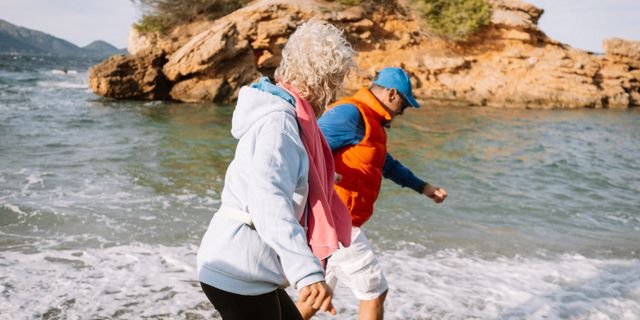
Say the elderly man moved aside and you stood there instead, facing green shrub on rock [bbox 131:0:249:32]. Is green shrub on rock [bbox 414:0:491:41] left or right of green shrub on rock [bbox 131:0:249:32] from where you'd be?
right

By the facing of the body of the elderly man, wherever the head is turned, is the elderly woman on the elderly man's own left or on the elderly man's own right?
on the elderly man's own right

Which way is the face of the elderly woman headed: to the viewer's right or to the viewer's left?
to the viewer's right

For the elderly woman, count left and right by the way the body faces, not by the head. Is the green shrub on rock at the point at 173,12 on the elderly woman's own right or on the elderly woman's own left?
on the elderly woman's own left

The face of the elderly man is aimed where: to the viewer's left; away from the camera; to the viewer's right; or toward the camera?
to the viewer's right

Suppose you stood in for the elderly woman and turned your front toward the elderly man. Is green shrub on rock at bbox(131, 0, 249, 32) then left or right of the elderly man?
left

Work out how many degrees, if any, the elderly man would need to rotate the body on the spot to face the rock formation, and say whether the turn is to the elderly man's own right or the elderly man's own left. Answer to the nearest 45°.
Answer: approximately 90° to the elderly man's own left

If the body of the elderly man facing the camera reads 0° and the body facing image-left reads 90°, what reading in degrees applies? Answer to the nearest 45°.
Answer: approximately 270°

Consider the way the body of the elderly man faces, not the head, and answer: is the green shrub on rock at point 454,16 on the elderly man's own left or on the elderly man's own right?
on the elderly man's own left

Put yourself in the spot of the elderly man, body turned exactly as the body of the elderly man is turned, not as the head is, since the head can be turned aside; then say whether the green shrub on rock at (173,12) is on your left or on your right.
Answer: on your left

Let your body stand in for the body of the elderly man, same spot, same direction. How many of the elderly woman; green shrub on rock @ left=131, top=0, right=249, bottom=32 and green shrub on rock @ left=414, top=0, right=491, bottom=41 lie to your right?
1
